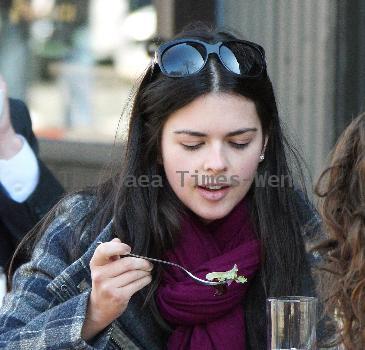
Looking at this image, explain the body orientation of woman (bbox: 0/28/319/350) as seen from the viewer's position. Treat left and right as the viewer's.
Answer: facing the viewer

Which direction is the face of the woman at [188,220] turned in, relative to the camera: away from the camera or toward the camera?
toward the camera
